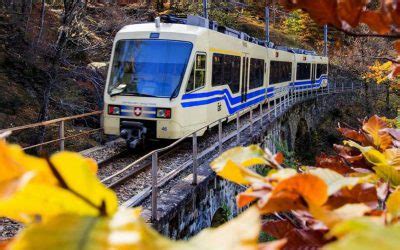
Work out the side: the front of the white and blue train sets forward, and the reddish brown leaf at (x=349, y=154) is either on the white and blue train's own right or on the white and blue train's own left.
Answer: on the white and blue train's own left

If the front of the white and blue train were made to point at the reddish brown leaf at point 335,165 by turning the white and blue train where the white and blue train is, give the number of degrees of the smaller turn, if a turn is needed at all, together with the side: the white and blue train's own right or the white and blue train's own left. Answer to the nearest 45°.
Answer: approximately 45° to the white and blue train's own left

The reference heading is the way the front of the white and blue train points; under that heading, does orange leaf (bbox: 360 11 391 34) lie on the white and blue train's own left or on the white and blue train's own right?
on the white and blue train's own left

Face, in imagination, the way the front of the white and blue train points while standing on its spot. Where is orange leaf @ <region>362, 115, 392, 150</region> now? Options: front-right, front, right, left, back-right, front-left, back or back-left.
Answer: front-left

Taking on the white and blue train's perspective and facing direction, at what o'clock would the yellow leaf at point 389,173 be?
The yellow leaf is roughly at 10 o'clock from the white and blue train.

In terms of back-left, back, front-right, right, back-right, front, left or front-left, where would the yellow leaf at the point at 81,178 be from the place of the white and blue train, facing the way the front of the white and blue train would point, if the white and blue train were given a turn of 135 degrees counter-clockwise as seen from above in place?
right

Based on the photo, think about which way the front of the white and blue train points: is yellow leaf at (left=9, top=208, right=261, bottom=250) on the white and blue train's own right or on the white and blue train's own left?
on the white and blue train's own left

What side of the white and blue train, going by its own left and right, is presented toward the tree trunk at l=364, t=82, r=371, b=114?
back

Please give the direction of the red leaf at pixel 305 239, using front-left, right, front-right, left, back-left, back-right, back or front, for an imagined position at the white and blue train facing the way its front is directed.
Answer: front-left

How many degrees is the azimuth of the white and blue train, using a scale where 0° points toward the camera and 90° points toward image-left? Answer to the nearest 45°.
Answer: approximately 45°

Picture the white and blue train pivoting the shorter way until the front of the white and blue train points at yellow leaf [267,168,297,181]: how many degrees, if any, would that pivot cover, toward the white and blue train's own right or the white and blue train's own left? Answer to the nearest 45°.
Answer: approximately 45° to the white and blue train's own left

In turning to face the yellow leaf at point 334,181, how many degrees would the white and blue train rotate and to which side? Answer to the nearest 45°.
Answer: approximately 45° to its left

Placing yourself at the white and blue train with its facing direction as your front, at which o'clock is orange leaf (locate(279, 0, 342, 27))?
The orange leaf is roughly at 10 o'clock from the white and blue train.
